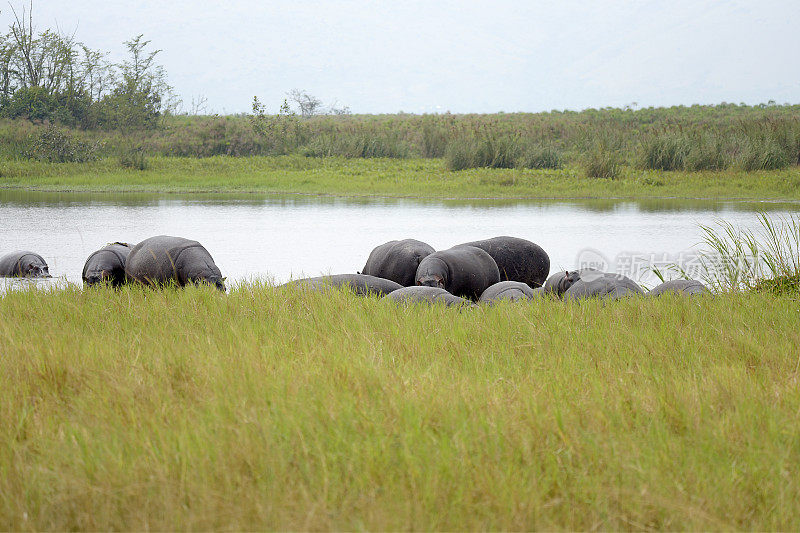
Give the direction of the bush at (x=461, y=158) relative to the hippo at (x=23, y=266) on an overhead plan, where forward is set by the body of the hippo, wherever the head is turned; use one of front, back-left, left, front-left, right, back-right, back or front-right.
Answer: left

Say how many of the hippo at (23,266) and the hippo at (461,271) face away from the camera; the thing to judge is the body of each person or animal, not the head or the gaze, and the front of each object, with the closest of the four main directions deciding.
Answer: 0

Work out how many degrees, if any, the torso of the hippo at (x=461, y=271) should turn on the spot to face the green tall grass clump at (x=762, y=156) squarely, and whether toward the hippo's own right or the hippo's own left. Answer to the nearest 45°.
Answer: approximately 180°

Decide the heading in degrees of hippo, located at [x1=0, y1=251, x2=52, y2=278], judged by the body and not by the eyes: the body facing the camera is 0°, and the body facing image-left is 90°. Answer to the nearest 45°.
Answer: approximately 315°

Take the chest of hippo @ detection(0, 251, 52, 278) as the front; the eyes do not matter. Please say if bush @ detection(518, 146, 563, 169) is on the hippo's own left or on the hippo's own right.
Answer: on the hippo's own left

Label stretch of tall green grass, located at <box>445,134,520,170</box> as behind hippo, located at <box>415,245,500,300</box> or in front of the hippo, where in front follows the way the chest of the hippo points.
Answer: behind

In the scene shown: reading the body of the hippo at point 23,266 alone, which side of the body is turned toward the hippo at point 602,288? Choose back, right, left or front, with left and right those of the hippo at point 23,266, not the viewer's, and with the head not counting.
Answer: front

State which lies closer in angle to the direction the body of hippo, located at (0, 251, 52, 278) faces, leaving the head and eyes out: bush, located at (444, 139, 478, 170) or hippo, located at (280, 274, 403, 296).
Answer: the hippo

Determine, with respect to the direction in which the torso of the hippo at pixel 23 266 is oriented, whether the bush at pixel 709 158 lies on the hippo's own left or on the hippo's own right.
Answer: on the hippo's own left

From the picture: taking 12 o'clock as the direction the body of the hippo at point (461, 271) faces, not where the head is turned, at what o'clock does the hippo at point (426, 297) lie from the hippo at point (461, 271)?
the hippo at point (426, 297) is roughly at 11 o'clock from the hippo at point (461, 271).

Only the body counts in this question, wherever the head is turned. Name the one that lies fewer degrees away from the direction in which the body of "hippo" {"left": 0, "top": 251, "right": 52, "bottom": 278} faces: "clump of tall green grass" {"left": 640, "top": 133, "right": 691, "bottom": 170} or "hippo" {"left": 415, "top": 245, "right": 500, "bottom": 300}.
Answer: the hippo

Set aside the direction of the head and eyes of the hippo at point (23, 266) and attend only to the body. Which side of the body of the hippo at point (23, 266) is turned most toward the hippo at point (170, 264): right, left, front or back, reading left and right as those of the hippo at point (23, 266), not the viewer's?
front

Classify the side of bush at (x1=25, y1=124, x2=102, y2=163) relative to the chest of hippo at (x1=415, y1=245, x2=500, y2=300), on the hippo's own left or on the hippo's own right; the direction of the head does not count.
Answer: on the hippo's own right

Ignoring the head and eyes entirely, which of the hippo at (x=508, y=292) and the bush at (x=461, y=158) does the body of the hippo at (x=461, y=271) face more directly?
the hippo

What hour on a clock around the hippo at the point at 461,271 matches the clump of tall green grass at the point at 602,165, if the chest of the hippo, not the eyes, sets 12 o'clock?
The clump of tall green grass is roughly at 5 o'clock from the hippo.

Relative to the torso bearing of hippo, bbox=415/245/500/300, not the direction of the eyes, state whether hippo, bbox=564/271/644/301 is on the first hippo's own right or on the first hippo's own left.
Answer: on the first hippo's own left

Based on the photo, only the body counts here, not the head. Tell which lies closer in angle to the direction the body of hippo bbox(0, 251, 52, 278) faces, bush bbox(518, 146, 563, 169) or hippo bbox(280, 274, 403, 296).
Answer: the hippo

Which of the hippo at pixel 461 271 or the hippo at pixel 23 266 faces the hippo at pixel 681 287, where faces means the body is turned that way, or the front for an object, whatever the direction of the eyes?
the hippo at pixel 23 266

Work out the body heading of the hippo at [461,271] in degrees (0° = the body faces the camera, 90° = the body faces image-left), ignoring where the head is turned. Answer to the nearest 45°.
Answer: approximately 45°
